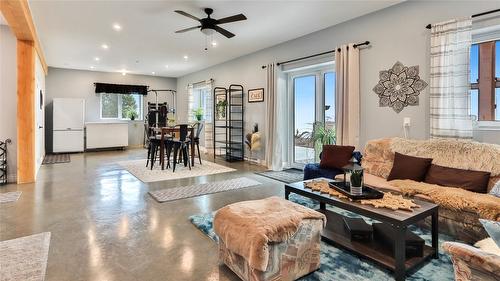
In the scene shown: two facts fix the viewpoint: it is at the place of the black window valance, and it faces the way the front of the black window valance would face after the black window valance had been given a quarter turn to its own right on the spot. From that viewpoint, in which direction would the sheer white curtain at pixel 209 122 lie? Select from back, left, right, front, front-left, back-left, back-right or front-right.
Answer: back-left

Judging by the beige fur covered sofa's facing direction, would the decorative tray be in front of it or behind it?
in front

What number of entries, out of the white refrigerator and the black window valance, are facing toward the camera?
2

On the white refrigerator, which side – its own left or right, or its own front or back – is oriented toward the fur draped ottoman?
front

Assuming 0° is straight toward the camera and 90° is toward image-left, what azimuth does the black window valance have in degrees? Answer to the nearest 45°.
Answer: approximately 0°

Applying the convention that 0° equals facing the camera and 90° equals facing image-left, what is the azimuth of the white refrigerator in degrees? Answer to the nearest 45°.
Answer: approximately 0°

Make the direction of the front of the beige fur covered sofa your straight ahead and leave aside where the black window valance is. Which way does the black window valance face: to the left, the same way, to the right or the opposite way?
to the left

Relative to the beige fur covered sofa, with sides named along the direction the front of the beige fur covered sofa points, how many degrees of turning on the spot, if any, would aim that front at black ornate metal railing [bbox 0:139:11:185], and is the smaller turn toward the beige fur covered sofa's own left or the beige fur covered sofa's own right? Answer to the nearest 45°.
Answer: approximately 45° to the beige fur covered sofa's own right

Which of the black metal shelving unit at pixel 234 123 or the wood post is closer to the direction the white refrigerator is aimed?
the wood post

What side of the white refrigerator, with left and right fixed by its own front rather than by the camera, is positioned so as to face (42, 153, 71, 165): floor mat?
front
